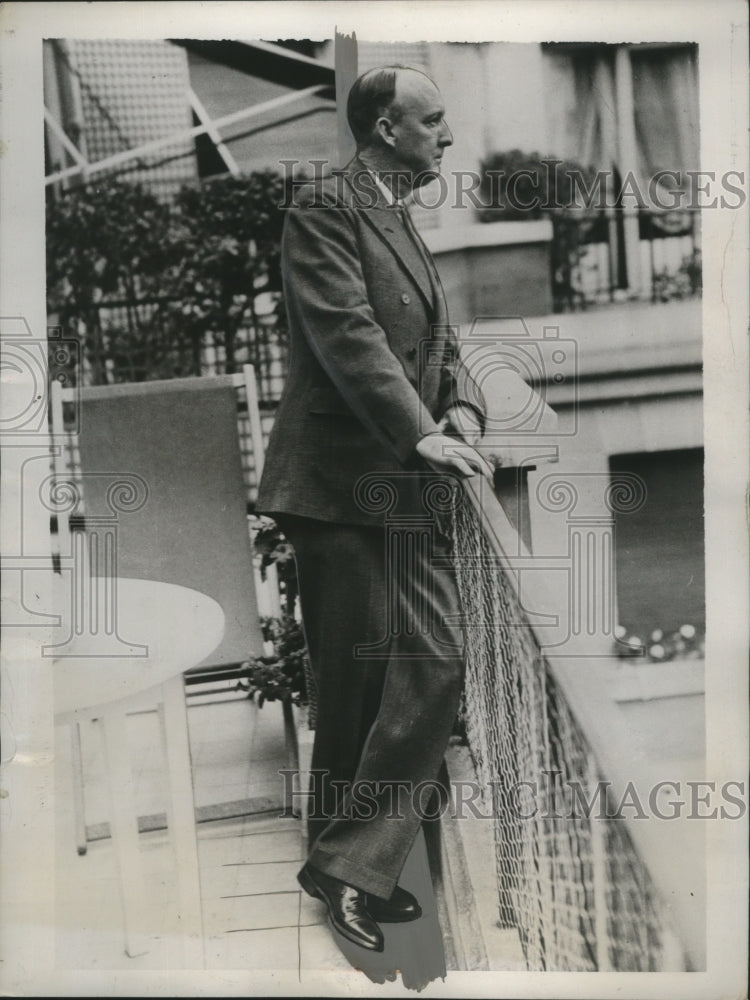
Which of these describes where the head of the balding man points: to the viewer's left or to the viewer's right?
to the viewer's right

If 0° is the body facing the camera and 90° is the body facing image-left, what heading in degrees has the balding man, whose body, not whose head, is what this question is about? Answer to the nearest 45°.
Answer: approximately 315°
